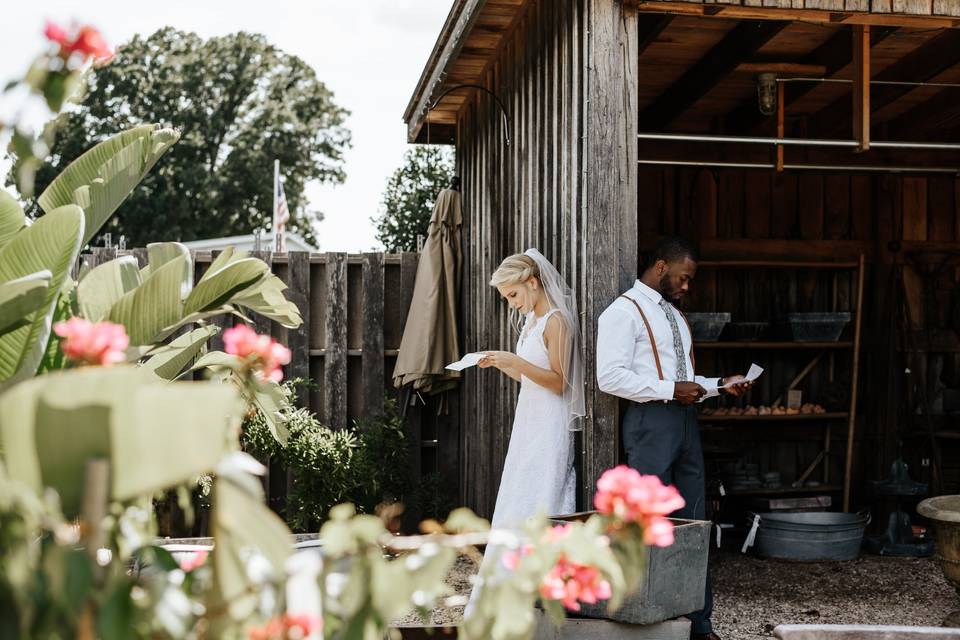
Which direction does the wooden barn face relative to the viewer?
toward the camera

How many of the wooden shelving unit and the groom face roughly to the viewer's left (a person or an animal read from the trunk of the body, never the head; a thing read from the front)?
0

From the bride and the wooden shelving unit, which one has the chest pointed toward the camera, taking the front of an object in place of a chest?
the wooden shelving unit

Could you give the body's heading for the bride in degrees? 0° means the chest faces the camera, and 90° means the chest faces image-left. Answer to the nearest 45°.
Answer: approximately 90°

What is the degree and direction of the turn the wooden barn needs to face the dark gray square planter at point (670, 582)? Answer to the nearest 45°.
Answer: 0° — it already faces it

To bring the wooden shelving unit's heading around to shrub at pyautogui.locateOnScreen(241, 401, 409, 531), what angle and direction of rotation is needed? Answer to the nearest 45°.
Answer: approximately 45° to its right

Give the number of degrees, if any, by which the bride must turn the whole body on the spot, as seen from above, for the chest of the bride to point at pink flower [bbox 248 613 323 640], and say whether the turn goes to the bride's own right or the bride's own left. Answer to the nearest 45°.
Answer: approximately 90° to the bride's own left

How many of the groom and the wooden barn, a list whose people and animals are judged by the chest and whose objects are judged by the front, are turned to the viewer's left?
0

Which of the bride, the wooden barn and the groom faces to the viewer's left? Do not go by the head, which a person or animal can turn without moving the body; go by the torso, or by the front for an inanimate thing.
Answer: the bride

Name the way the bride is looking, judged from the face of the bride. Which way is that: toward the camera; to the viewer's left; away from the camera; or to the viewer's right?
to the viewer's left

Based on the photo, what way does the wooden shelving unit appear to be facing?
toward the camera

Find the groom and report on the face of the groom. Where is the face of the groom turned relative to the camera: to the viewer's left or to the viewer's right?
to the viewer's right

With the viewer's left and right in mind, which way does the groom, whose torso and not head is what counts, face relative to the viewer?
facing the viewer and to the right of the viewer

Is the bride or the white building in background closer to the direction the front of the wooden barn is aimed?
the bride

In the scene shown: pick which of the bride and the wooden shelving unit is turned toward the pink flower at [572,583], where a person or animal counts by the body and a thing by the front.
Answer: the wooden shelving unit

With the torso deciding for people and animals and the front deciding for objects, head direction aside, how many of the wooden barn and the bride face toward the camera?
1

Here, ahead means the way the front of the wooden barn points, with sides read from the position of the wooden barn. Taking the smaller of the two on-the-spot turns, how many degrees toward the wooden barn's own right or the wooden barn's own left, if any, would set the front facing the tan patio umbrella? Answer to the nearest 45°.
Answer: approximately 45° to the wooden barn's own right

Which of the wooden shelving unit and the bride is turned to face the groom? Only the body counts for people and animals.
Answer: the wooden shelving unit

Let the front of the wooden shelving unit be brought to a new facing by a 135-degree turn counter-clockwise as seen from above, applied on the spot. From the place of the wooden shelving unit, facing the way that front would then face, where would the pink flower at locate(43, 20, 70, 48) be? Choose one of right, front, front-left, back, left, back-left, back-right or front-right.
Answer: back-right
